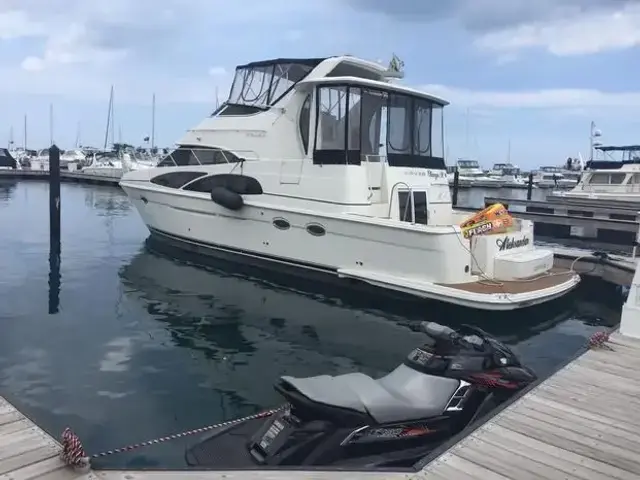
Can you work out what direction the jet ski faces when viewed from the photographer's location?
facing away from the viewer and to the right of the viewer

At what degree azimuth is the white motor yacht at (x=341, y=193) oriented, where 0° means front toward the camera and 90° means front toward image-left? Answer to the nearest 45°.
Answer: approximately 135°

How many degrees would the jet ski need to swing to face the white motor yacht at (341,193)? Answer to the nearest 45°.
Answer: approximately 45° to its left

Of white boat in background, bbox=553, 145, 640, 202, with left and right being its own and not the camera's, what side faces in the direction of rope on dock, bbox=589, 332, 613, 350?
left

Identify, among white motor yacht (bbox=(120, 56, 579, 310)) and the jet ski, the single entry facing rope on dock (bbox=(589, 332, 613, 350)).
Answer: the jet ski

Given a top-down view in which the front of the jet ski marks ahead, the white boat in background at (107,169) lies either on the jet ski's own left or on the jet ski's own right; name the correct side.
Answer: on the jet ski's own left

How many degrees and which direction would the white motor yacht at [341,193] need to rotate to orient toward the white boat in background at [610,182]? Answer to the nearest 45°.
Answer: approximately 90° to its right

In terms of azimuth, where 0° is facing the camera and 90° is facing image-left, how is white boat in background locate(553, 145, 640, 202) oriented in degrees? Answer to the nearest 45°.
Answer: approximately 90°

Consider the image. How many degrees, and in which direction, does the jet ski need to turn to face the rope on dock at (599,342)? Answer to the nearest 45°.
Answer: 0° — it already faces it

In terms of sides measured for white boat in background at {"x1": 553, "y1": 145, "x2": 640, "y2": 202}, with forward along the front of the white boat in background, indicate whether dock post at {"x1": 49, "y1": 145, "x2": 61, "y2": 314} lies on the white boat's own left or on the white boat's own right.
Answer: on the white boat's own left

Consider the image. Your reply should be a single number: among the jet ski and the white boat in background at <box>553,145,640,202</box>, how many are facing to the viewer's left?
1

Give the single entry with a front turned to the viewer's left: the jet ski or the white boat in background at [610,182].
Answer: the white boat in background

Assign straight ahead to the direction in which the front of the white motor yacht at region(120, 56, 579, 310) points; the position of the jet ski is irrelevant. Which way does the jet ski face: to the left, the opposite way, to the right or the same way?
to the right
